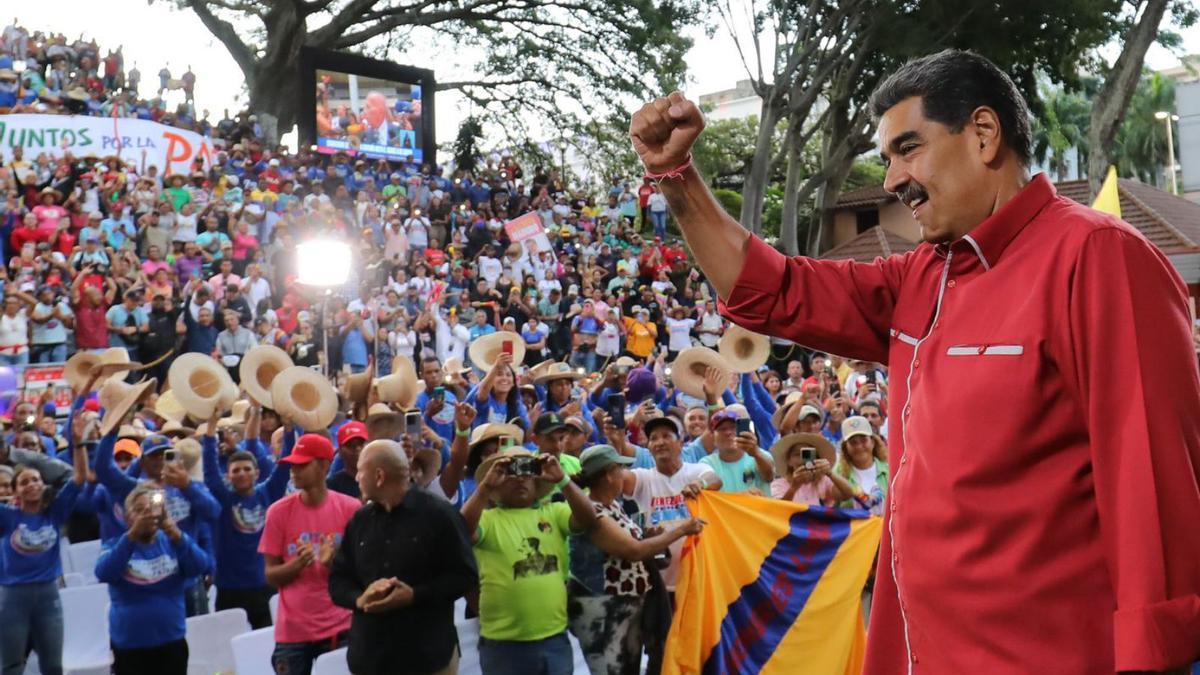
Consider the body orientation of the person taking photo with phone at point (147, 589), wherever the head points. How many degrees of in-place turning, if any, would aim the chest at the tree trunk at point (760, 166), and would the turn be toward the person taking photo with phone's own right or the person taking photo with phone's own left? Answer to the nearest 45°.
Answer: approximately 135° to the person taking photo with phone's own left

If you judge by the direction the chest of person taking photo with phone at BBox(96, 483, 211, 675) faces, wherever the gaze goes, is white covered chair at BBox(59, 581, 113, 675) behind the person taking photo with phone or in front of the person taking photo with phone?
behind

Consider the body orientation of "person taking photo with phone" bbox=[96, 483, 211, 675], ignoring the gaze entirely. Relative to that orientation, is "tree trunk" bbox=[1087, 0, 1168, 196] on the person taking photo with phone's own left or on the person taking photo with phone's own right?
on the person taking photo with phone's own left

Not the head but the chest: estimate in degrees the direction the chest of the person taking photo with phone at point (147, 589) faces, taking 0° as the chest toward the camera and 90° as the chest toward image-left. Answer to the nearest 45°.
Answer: approximately 0°

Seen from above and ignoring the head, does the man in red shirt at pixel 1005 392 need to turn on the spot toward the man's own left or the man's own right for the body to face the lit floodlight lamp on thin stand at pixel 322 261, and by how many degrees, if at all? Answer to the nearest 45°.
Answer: approximately 90° to the man's own right

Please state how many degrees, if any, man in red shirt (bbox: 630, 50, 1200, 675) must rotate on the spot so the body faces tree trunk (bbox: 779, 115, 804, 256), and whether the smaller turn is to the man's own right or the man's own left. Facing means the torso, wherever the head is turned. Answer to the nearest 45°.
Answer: approximately 135° to the man's own right

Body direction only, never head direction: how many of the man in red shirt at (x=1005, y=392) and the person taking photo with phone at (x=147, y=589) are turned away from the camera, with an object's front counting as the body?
0

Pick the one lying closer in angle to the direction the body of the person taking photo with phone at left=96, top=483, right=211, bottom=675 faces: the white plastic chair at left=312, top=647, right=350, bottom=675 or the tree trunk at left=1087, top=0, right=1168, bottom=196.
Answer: the white plastic chair

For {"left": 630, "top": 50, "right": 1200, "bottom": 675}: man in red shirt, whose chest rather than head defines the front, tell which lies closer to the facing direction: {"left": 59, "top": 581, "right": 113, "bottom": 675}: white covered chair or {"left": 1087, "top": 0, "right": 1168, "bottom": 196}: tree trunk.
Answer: the white covered chair

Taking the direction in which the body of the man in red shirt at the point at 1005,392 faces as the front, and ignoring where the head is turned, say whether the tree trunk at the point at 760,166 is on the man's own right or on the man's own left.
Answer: on the man's own right

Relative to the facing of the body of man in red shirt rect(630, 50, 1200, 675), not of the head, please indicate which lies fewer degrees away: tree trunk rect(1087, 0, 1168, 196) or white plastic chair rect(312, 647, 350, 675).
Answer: the white plastic chair

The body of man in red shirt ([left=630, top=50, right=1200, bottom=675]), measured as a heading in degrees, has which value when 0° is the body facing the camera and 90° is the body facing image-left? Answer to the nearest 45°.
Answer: approximately 45°

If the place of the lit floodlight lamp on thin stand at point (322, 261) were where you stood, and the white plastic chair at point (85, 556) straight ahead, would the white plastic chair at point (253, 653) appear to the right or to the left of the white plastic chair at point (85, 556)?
left

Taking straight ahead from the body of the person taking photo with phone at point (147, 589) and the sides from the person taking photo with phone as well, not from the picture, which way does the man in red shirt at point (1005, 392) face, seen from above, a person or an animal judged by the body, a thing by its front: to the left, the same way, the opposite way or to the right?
to the right
